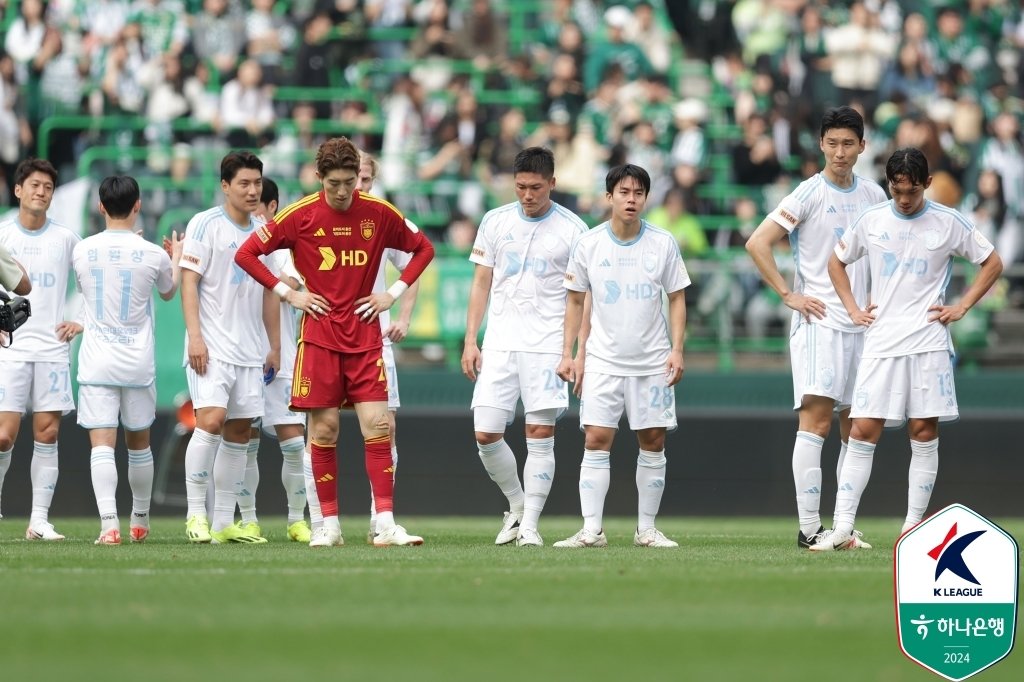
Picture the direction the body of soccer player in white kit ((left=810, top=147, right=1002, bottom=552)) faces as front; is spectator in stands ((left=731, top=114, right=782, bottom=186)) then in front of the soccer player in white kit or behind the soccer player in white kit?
behind

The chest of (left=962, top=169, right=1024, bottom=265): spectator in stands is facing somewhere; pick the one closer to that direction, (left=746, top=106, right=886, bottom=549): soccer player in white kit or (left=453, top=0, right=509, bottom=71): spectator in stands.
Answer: the soccer player in white kit

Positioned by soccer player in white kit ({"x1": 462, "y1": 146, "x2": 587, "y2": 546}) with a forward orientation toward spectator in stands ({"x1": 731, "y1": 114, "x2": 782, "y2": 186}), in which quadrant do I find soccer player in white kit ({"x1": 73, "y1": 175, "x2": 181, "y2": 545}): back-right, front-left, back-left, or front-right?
back-left

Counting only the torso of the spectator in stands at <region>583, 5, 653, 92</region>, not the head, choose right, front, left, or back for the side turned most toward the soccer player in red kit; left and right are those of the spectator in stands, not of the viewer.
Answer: front

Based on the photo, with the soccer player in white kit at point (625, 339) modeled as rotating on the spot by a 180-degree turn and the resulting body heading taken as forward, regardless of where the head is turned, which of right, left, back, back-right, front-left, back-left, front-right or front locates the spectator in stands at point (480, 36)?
front

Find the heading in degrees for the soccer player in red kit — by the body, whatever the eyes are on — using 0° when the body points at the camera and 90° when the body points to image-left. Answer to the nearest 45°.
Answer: approximately 0°

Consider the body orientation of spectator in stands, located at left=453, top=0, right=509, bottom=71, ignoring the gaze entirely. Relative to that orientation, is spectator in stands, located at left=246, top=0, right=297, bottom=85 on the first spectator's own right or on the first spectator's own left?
on the first spectator's own right

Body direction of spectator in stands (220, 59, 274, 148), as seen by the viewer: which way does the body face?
toward the camera

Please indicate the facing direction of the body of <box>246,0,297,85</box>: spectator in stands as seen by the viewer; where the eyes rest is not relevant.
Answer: toward the camera

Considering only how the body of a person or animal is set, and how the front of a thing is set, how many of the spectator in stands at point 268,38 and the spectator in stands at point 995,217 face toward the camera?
2

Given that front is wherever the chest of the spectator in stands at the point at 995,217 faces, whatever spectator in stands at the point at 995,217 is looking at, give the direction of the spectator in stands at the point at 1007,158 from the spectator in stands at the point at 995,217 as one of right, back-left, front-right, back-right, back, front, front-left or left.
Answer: back

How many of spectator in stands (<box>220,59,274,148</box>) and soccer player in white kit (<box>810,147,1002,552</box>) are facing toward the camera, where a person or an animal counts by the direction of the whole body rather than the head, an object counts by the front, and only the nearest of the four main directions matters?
2

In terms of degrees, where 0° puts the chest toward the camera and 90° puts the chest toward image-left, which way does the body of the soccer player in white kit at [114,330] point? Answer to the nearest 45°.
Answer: approximately 180°
